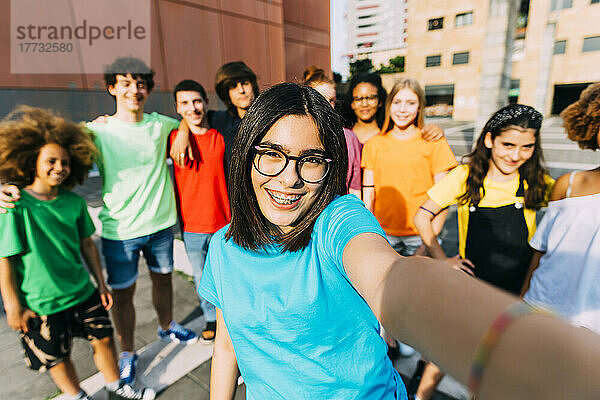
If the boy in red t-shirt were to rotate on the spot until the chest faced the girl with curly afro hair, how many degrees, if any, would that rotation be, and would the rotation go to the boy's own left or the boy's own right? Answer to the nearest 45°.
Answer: approximately 45° to the boy's own right

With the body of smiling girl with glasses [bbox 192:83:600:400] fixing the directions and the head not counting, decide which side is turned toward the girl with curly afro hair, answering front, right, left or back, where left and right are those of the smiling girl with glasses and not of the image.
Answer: right

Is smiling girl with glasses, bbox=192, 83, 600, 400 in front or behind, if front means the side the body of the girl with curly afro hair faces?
in front

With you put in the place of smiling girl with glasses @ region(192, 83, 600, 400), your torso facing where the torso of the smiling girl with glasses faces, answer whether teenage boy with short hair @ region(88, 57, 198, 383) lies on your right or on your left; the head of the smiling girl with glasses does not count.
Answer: on your right

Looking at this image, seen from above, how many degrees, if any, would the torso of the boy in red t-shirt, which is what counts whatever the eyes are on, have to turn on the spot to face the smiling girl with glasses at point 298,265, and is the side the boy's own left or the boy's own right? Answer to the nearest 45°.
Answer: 0° — they already face them

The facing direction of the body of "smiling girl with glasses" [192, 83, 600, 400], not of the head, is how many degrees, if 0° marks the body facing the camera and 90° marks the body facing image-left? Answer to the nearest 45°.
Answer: approximately 0°

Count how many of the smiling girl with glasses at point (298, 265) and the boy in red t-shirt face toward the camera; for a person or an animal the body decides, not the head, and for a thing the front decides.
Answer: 2

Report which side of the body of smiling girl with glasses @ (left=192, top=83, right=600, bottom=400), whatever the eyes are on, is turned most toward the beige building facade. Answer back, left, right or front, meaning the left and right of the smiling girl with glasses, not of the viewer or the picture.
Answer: back

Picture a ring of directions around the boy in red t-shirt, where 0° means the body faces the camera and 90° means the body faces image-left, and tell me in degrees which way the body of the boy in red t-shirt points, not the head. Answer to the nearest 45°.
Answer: approximately 0°

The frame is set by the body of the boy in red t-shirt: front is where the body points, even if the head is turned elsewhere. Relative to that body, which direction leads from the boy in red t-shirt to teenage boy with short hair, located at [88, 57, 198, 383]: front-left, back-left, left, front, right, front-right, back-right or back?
right

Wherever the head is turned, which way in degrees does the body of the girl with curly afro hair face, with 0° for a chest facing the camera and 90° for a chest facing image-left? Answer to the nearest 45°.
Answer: approximately 315°

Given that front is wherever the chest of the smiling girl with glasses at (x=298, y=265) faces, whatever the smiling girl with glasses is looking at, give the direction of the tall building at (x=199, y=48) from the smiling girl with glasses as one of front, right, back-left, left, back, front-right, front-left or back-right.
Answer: back-right
